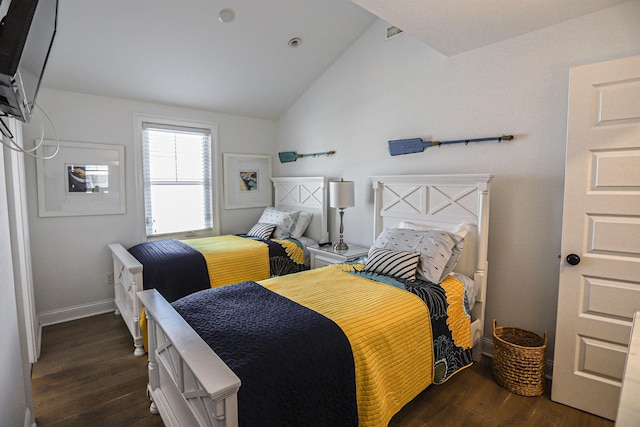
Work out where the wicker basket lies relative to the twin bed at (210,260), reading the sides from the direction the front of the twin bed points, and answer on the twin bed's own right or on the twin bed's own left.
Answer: on the twin bed's own left

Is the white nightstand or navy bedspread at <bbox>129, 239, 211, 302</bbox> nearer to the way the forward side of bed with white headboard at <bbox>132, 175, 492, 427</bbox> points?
the navy bedspread

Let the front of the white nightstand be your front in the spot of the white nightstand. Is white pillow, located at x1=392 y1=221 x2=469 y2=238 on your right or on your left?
on your left

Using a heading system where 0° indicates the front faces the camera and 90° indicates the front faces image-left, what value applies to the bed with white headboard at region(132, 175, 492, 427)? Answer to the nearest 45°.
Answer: approximately 45°

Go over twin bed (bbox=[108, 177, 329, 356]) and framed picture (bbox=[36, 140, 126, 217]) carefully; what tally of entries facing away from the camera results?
0

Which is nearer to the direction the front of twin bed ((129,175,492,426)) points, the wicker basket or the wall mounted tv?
the wall mounted tv

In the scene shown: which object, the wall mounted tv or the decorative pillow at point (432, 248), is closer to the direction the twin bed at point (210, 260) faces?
the wall mounted tv

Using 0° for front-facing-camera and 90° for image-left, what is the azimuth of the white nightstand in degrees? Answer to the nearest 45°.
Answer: approximately 45°

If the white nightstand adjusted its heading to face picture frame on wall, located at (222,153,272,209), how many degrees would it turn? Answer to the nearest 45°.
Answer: approximately 90° to its right

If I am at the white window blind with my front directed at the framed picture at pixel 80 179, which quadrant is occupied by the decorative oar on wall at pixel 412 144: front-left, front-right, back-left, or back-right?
back-left
